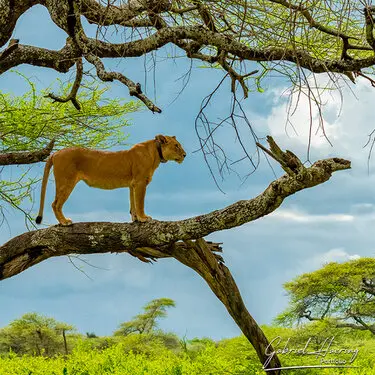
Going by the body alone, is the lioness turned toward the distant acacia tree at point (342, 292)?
no

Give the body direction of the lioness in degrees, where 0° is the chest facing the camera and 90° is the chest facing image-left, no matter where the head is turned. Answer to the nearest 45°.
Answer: approximately 270°

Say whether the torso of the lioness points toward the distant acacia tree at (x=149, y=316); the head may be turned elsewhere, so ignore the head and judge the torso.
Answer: no
